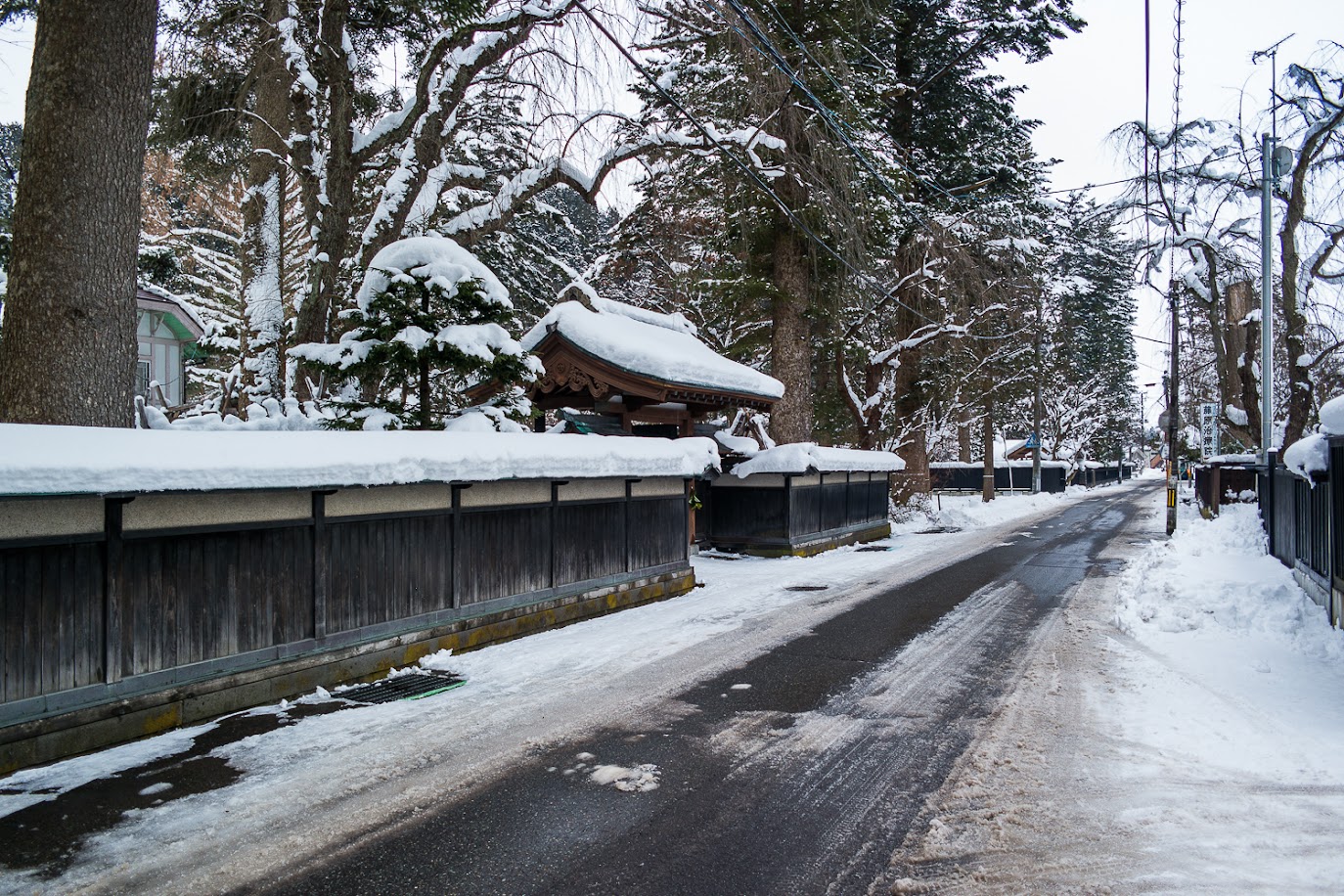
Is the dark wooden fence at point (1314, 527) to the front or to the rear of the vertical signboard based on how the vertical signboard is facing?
to the front

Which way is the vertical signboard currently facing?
toward the camera

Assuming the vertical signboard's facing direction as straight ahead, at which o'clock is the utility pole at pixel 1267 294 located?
The utility pole is roughly at 12 o'clock from the vertical signboard.

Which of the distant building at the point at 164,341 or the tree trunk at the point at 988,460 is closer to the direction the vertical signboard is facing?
the distant building

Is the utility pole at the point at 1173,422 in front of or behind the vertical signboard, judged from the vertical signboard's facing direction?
in front

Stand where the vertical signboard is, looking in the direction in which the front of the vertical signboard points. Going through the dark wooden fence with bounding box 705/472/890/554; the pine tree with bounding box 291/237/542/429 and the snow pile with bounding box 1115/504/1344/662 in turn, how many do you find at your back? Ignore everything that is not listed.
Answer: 0

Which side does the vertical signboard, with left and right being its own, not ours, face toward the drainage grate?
front

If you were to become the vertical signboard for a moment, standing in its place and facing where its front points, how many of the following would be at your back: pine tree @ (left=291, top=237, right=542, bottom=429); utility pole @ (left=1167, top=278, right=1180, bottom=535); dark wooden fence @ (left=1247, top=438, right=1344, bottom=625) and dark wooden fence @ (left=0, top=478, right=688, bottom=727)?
0

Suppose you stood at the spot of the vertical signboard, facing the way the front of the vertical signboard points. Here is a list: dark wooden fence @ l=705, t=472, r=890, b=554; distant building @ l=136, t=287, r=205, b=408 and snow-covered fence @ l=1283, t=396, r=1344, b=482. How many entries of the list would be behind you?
0

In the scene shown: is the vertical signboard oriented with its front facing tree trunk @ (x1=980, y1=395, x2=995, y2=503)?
no

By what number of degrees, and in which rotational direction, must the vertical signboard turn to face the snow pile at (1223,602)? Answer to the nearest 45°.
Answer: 0° — it already faces it

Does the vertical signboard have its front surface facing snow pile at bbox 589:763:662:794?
yes

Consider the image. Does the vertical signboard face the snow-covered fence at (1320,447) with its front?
yes

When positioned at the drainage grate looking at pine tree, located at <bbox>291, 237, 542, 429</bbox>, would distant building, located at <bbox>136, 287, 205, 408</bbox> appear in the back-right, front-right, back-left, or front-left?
front-left
